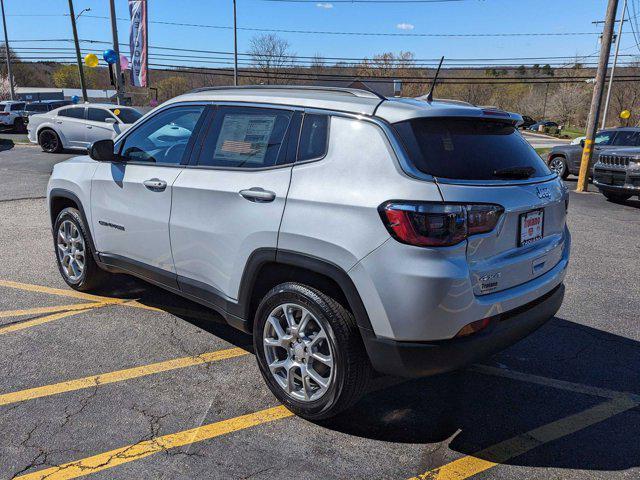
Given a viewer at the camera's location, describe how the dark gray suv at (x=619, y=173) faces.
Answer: facing the viewer and to the left of the viewer

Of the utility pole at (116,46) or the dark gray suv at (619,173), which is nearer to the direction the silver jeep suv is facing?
the utility pole

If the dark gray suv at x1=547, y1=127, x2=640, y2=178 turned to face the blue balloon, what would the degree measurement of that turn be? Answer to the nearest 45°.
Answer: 0° — it already faces it

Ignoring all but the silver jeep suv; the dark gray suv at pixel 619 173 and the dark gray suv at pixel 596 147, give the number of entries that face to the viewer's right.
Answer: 0

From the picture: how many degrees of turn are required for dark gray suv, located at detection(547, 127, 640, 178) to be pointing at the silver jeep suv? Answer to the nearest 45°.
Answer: approximately 90° to its left

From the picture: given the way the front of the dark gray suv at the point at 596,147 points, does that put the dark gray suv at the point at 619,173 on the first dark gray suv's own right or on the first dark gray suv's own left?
on the first dark gray suv's own left

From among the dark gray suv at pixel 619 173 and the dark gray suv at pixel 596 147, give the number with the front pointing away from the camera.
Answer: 0

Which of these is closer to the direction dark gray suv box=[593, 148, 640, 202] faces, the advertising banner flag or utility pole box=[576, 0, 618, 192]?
the utility pole

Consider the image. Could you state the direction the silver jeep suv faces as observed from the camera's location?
facing away from the viewer and to the left of the viewer

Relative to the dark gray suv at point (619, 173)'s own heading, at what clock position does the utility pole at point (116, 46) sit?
The utility pole is roughly at 2 o'clock from the dark gray suv.

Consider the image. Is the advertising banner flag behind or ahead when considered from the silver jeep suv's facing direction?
ahead

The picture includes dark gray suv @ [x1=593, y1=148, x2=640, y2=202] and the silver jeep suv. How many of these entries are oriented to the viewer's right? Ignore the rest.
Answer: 0

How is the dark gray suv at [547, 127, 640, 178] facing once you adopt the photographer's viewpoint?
facing to the left of the viewer

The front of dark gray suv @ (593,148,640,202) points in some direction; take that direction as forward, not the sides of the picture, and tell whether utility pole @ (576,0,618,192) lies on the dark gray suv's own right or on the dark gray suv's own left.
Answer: on the dark gray suv's own right
